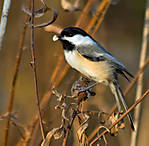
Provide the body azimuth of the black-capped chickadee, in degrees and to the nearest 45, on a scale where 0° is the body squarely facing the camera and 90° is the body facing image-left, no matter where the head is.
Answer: approximately 90°

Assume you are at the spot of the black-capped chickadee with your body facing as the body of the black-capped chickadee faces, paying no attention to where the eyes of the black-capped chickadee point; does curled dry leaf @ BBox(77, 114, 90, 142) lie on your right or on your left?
on your left

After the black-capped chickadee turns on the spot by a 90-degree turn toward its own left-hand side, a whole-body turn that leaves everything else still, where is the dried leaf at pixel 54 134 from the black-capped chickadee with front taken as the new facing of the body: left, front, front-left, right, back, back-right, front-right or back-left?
right
